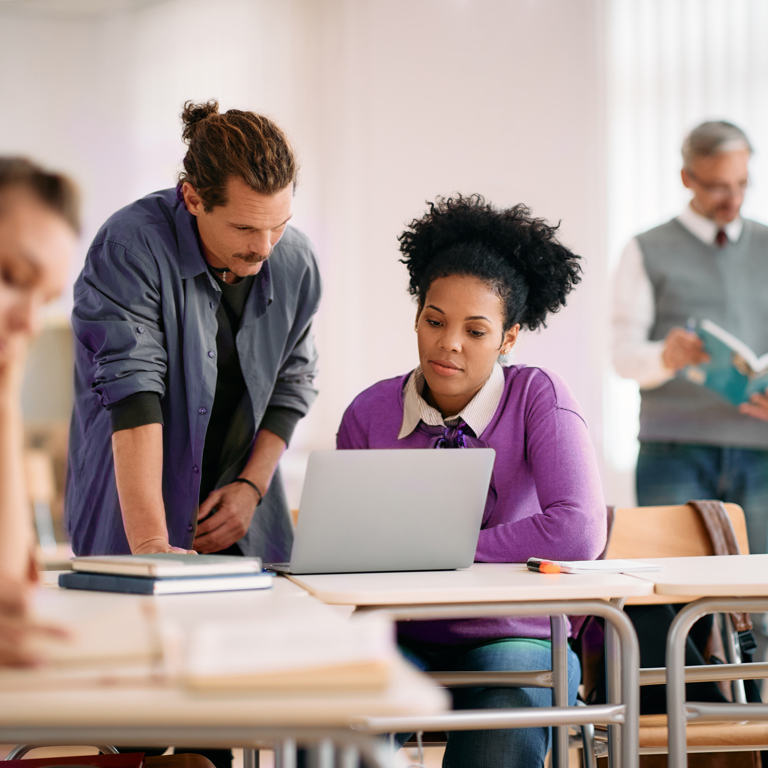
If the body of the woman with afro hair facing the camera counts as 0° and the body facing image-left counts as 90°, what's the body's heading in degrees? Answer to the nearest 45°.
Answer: approximately 45°

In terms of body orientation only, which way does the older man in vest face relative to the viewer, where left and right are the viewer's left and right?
facing the viewer and to the right of the viewer

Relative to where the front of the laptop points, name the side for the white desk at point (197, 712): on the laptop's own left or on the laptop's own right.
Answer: on the laptop's own left

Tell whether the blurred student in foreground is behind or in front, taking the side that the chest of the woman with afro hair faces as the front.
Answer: in front

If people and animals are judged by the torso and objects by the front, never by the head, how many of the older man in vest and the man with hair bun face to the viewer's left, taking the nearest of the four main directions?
0

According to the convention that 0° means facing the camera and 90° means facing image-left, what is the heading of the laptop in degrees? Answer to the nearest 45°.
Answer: approximately 135°

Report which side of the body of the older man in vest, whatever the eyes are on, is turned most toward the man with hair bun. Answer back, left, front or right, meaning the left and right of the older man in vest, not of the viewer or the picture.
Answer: right

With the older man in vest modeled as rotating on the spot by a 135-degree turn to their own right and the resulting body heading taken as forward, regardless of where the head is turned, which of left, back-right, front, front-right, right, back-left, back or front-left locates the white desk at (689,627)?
left

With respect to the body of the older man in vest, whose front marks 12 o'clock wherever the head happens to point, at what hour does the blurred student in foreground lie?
The blurred student in foreground is roughly at 2 o'clock from the older man in vest.
